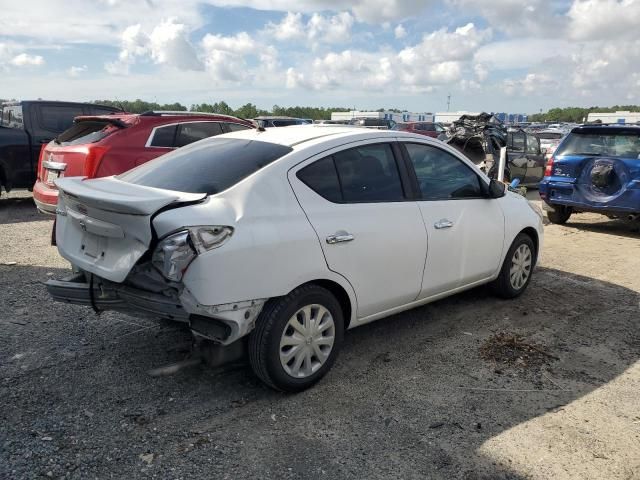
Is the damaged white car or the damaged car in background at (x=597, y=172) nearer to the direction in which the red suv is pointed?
the damaged car in background

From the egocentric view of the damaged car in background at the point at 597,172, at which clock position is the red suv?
The red suv is roughly at 8 o'clock from the damaged car in background.

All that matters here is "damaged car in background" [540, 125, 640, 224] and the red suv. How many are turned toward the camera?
0

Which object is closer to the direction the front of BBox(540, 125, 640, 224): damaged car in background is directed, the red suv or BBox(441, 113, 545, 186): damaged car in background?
the damaged car in background

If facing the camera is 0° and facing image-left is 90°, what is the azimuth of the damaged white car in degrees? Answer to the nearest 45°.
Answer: approximately 225°

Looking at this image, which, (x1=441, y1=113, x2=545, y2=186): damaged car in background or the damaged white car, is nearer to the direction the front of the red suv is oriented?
the damaged car in background

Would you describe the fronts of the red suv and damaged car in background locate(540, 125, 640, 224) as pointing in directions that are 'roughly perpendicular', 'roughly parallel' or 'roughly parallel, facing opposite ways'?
roughly parallel

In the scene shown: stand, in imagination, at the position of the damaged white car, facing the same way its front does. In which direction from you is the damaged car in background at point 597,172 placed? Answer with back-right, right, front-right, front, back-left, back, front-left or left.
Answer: front

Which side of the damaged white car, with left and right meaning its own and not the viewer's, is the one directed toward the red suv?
left

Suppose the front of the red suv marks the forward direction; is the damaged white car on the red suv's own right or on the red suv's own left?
on the red suv's own right

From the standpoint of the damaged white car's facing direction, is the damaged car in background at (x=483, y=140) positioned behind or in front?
in front

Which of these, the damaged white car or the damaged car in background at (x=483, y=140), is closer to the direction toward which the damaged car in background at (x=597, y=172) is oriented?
the damaged car in background

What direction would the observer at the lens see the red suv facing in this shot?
facing away from the viewer and to the right of the viewer

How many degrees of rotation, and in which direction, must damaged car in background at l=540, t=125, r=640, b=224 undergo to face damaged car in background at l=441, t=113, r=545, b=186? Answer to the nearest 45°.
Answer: approximately 45° to its left

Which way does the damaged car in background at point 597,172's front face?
away from the camera
